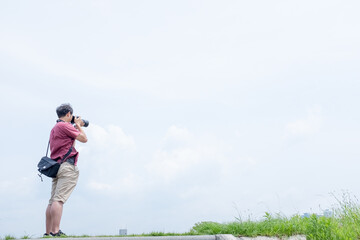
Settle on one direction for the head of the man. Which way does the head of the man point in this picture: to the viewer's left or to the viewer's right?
to the viewer's right

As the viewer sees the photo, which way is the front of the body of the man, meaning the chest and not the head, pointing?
to the viewer's right
